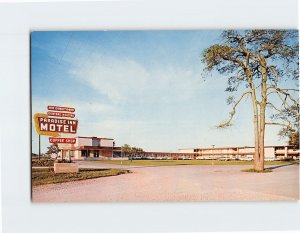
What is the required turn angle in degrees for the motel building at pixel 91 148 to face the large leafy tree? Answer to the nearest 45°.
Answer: approximately 90° to its left

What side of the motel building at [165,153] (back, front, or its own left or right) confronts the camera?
front

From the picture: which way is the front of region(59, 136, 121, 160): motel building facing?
toward the camera

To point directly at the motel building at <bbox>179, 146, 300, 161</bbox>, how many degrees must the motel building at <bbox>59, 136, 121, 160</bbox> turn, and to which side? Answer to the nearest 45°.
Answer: approximately 90° to its left
